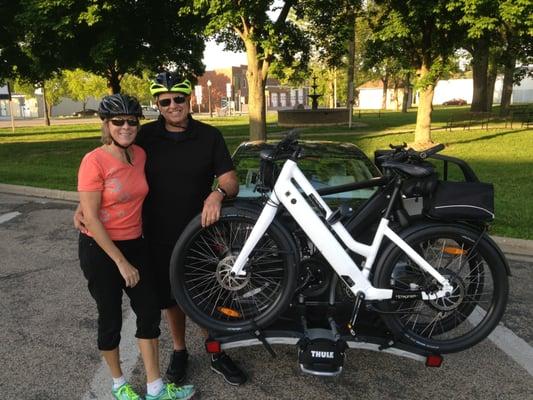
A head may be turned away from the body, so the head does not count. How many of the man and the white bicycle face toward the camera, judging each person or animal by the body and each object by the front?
1

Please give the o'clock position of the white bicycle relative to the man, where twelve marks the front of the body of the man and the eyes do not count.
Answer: The white bicycle is roughly at 10 o'clock from the man.

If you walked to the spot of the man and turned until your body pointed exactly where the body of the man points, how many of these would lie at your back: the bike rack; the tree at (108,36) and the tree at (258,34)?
2

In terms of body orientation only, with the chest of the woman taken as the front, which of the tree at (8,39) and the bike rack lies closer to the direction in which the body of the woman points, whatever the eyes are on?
the bike rack

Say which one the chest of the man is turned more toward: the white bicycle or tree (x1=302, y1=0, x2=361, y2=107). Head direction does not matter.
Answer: the white bicycle

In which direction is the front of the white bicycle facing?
to the viewer's left

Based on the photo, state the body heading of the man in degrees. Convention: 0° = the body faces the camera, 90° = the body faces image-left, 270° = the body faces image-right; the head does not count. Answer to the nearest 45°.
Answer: approximately 0°
